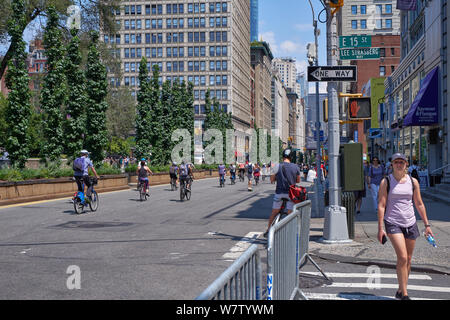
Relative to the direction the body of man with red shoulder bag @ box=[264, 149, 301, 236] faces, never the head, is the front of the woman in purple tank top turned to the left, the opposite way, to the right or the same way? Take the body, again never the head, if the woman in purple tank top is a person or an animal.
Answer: the opposite way

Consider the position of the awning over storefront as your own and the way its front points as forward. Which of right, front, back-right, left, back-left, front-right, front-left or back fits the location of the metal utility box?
left

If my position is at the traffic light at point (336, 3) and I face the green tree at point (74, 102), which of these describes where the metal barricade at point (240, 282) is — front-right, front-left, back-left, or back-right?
back-left

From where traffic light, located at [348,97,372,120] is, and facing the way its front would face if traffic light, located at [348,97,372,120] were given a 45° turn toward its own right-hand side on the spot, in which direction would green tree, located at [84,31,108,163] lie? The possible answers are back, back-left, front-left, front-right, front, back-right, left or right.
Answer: right

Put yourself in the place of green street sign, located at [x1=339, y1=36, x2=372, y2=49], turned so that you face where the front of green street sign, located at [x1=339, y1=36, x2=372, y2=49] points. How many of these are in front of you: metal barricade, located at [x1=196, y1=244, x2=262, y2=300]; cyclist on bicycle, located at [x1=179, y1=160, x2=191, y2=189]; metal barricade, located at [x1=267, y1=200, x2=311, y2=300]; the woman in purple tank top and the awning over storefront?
3

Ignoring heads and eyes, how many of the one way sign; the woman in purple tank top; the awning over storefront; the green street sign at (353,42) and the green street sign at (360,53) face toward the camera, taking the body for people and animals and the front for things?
4

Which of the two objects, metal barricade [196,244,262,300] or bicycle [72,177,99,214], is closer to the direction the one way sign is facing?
the metal barricade

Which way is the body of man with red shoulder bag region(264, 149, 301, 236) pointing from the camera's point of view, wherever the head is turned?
away from the camera

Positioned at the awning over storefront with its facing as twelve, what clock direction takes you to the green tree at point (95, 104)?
The green tree is roughly at 12 o'clock from the awning over storefront.

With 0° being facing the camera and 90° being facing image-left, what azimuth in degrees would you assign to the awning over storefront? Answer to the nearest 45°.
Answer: approximately 90°

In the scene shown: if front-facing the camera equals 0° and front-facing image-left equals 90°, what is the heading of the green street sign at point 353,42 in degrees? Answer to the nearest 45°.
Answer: approximately 0°
